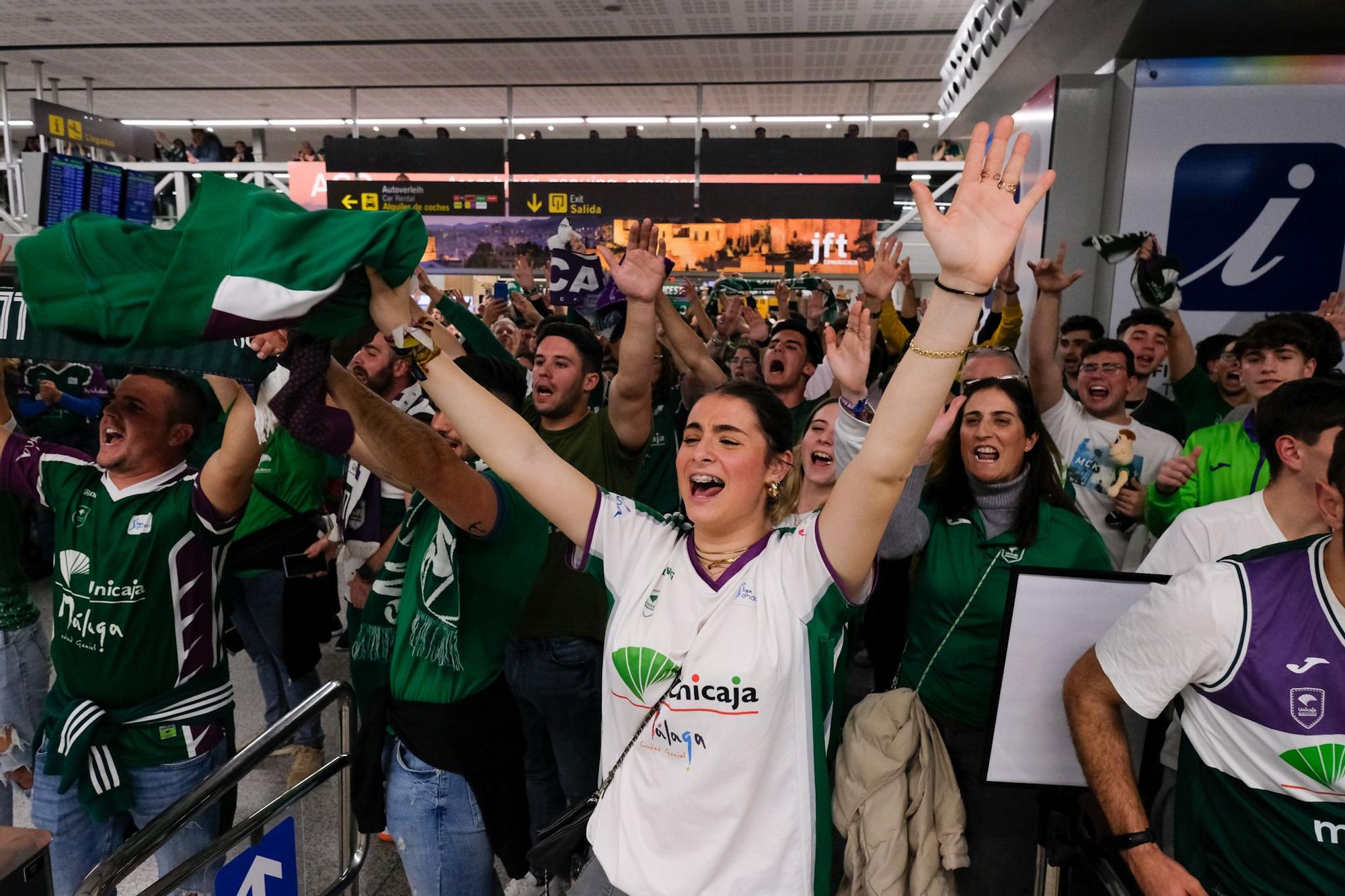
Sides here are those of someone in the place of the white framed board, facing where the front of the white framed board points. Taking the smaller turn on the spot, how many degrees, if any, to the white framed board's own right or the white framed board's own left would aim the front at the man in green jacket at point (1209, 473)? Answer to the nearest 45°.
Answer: approximately 180°

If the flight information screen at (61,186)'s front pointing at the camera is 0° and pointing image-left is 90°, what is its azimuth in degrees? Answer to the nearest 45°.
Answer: approximately 315°

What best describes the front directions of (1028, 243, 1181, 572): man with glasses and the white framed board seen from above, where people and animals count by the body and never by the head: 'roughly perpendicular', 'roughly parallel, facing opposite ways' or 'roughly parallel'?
roughly parallel

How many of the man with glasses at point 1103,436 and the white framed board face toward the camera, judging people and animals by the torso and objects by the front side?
2

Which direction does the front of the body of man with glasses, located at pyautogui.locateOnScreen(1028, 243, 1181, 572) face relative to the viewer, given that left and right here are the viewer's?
facing the viewer

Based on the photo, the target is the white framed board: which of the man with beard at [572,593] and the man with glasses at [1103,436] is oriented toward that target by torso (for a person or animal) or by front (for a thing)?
the man with glasses at [1103,436]

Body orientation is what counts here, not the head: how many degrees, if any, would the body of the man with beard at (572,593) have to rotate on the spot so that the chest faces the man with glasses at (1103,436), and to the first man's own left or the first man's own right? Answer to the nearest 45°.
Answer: approximately 135° to the first man's own left

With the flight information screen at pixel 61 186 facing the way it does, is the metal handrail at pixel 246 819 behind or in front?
in front

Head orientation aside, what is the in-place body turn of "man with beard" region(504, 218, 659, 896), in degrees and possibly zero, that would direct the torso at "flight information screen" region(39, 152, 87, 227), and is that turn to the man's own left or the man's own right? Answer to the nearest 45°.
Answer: approximately 90° to the man's own right

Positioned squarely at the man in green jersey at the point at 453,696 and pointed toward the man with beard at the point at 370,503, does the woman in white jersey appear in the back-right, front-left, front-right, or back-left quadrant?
back-right

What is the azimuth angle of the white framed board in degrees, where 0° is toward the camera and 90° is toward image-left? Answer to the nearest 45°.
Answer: approximately 0°

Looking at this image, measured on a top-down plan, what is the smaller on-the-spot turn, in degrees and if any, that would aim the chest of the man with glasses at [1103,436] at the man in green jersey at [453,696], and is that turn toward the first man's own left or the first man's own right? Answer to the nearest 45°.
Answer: approximately 45° to the first man's own right

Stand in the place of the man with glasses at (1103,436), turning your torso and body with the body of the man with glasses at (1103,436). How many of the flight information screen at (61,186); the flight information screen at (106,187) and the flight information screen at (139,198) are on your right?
3
